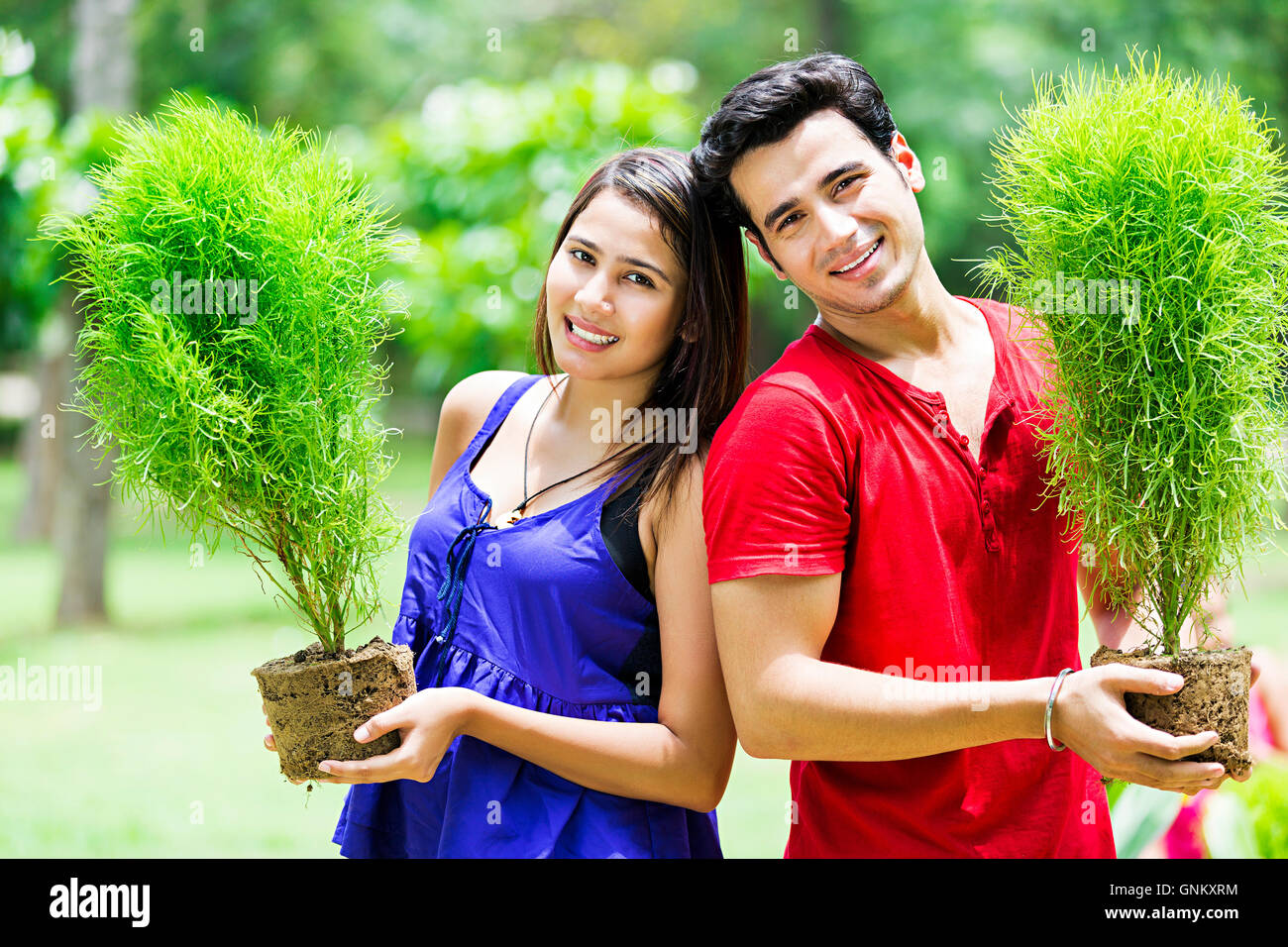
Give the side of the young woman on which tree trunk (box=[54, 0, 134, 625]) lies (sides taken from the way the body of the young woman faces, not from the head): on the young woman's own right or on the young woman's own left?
on the young woman's own right

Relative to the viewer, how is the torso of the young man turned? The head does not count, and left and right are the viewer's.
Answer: facing the viewer and to the right of the viewer

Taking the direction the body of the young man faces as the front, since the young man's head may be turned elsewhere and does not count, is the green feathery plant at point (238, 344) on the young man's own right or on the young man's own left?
on the young man's own right

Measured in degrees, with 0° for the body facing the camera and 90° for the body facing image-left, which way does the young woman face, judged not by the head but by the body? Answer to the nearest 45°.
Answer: approximately 45°

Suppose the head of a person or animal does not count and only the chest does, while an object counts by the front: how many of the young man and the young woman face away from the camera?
0

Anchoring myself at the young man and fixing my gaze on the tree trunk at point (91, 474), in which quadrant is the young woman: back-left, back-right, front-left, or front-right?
front-left

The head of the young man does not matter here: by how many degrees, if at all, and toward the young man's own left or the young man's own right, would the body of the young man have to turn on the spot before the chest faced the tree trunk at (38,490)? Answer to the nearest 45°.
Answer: approximately 180°

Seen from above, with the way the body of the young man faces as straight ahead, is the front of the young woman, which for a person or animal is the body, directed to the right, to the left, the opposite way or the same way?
to the right
